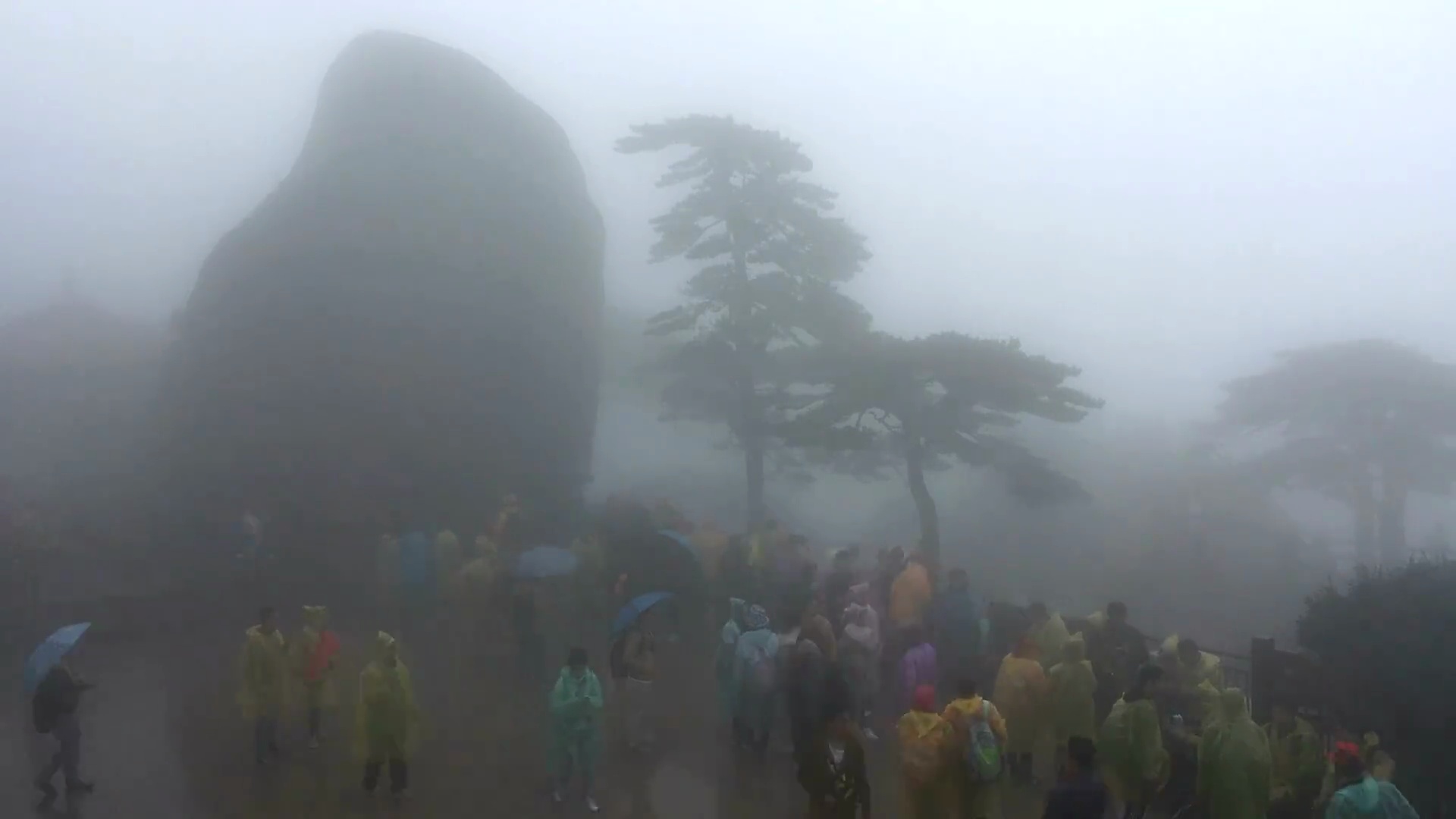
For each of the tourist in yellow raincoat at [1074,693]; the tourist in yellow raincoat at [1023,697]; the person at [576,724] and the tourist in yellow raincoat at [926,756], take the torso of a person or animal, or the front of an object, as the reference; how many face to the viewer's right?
0

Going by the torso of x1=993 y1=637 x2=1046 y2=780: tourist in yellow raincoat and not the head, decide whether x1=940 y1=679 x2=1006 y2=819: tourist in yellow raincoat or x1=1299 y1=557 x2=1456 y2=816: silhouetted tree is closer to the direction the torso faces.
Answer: the silhouetted tree

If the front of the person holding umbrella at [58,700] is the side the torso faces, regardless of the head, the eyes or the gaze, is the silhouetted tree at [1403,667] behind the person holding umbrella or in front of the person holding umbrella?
in front

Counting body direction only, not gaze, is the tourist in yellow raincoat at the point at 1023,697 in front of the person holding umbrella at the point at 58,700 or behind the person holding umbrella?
in front

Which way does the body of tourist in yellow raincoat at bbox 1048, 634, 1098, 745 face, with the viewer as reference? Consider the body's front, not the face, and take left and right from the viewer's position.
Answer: facing away from the viewer

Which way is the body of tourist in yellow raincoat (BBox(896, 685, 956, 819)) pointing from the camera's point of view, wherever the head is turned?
away from the camera

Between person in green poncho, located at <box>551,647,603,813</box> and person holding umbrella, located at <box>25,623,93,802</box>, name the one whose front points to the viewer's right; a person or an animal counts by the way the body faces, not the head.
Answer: the person holding umbrella

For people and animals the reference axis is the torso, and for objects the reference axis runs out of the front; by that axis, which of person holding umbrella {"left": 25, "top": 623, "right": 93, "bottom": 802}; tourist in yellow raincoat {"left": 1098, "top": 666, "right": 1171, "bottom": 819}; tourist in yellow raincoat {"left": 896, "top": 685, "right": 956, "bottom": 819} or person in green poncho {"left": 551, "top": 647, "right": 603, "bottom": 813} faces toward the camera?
the person in green poncho

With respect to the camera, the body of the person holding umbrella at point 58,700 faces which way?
to the viewer's right

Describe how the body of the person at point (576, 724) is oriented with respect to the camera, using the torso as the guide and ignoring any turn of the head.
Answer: toward the camera

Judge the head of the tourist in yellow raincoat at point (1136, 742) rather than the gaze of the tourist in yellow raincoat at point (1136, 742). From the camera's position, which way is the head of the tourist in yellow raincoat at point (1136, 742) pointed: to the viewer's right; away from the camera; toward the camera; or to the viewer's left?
away from the camera

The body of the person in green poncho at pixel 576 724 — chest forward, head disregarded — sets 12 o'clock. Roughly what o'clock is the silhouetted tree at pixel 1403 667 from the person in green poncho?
The silhouetted tree is roughly at 9 o'clock from the person in green poncho.

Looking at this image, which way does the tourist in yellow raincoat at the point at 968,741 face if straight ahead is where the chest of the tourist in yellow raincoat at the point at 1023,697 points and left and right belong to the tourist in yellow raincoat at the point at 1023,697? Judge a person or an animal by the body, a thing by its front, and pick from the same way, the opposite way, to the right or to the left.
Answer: the same way

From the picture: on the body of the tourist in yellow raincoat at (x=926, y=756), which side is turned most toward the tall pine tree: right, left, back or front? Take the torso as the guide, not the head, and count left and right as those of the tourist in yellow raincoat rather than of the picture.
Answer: front

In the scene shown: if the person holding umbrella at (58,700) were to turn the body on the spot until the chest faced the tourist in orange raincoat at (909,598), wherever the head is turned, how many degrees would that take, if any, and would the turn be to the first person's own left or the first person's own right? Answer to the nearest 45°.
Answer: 0° — they already face them

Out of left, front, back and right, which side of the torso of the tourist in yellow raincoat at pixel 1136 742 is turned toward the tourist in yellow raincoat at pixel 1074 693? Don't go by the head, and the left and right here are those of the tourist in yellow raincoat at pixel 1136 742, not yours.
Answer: left

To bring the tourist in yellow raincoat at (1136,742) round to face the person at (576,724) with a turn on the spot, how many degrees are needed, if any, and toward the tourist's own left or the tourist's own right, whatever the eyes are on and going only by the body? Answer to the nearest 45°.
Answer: approximately 135° to the tourist's own left
